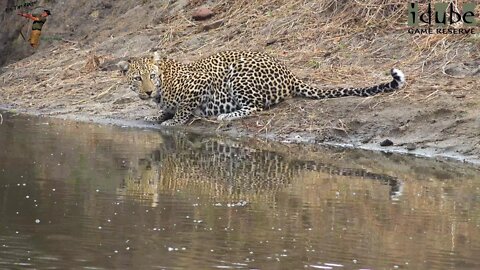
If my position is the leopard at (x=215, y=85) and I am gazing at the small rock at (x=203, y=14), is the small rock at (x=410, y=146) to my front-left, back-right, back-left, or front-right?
back-right

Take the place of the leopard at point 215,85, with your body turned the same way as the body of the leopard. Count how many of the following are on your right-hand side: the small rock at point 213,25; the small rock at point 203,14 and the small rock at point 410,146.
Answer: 2

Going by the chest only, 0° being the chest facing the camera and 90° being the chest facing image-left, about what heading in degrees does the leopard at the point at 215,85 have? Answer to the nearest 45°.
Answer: approximately 90°

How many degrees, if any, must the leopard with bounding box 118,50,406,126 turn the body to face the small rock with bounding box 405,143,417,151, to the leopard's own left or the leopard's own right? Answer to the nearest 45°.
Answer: approximately 135° to the leopard's own left

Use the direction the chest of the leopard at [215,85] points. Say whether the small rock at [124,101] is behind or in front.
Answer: in front

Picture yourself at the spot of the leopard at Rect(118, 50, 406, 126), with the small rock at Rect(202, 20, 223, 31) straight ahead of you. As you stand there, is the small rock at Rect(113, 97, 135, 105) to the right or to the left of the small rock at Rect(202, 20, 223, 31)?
left

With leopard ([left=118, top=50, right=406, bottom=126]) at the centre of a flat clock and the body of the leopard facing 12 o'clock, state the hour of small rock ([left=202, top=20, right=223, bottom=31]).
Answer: The small rock is roughly at 3 o'clock from the leopard.

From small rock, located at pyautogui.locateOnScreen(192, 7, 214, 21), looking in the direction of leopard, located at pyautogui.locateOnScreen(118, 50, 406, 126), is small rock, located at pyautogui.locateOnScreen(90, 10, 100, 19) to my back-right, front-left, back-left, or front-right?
back-right
